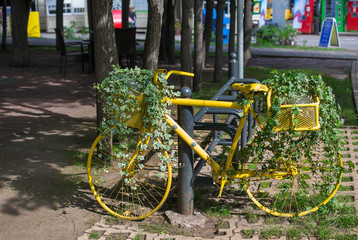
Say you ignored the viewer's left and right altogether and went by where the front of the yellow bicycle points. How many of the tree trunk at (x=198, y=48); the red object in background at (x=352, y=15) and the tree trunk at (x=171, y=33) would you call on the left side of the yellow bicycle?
0

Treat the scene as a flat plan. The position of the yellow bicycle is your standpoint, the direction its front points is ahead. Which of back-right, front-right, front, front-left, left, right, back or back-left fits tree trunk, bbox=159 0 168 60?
right

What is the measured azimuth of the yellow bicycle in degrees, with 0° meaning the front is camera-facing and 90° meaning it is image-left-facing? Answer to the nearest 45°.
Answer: approximately 90°

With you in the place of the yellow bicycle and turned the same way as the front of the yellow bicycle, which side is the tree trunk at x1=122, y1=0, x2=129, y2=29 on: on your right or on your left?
on your right

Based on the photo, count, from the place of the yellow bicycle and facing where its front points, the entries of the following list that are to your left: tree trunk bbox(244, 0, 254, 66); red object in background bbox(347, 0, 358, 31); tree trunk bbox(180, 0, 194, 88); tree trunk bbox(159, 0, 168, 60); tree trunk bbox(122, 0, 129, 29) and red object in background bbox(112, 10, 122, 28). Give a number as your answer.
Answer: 0

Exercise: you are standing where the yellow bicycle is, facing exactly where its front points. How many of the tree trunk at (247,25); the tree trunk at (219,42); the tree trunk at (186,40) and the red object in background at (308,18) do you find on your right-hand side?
4

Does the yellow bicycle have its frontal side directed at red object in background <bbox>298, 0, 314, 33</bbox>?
no

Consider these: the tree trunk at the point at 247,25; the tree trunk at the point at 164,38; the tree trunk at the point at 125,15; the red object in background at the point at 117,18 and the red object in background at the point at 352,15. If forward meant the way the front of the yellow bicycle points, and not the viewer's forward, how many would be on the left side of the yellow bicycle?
0

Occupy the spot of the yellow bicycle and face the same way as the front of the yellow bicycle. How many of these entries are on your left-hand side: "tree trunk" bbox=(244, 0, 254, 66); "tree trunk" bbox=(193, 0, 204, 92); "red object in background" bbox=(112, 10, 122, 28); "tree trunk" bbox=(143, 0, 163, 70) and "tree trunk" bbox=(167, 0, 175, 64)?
0
